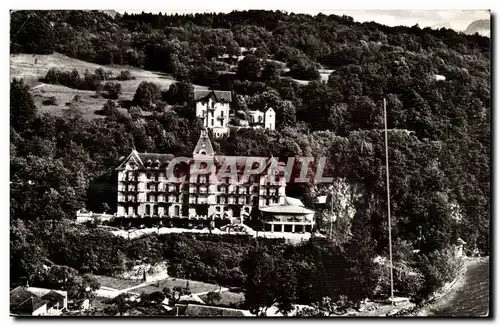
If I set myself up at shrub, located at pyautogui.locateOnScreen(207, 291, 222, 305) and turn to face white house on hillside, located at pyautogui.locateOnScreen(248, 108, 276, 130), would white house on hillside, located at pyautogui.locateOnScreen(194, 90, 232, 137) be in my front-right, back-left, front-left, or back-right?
front-left

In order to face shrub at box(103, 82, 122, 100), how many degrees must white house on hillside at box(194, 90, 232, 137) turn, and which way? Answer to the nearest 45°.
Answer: approximately 90° to its right

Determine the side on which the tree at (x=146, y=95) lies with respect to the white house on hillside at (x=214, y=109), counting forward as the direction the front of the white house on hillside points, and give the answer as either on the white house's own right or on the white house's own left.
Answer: on the white house's own right

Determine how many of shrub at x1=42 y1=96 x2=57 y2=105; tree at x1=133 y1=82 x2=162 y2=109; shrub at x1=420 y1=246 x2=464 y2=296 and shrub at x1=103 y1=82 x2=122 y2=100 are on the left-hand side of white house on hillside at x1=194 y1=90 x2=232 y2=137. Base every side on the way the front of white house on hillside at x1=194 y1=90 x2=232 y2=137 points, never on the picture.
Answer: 1

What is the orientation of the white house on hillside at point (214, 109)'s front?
toward the camera

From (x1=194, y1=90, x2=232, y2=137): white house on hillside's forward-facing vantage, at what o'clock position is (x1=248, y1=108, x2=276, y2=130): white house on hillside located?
(x1=248, y1=108, x2=276, y2=130): white house on hillside is roughly at 9 o'clock from (x1=194, y1=90, x2=232, y2=137): white house on hillside.

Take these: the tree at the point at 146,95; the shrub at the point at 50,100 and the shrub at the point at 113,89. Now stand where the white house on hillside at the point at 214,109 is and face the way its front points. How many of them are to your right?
3

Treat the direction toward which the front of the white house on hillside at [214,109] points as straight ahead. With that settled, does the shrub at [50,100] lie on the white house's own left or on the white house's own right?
on the white house's own right
